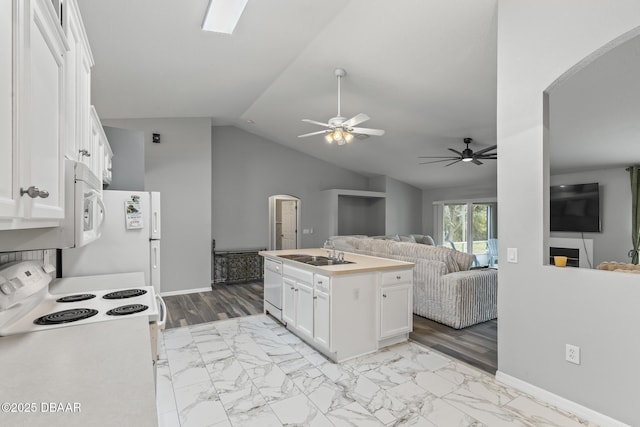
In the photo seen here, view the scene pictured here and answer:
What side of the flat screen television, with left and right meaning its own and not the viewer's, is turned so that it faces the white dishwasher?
front

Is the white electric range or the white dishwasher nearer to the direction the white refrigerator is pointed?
the white dishwasher

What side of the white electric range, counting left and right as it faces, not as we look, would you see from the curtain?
front

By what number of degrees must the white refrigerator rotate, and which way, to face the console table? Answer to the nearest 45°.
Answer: approximately 45° to its left

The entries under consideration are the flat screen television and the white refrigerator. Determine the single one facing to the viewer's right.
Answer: the white refrigerator

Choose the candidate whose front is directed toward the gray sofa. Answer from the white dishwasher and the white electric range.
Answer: the white electric range

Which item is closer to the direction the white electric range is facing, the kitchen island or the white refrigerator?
the kitchen island

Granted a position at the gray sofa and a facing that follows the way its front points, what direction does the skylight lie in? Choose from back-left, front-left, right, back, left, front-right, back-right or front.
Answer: back

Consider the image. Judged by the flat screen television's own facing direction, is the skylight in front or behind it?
in front

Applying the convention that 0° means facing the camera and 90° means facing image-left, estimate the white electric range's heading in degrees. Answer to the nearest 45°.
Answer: approximately 270°

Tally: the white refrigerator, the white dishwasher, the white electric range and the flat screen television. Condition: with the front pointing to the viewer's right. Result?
2

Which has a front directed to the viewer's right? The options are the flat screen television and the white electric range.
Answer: the white electric range

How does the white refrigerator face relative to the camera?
to the viewer's right

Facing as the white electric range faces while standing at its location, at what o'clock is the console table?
The console table is roughly at 10 o'clock from the white electric range.
